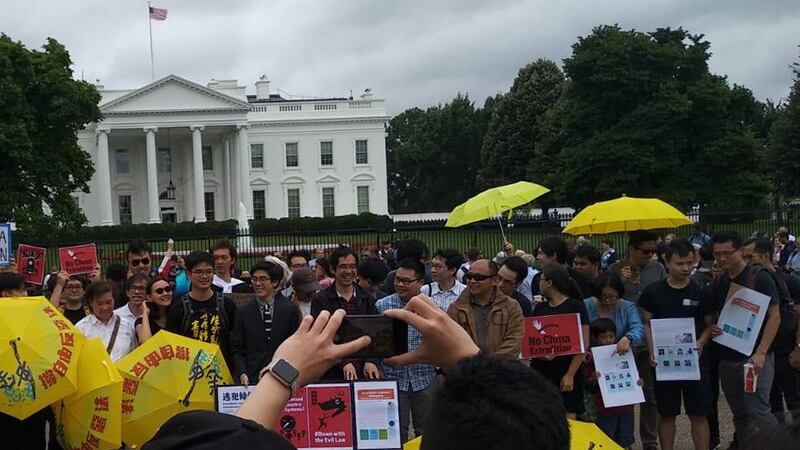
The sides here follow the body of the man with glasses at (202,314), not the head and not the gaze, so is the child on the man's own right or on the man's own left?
on the man's own left

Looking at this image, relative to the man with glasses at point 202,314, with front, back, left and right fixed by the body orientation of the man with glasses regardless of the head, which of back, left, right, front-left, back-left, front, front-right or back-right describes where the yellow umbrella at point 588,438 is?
front-left

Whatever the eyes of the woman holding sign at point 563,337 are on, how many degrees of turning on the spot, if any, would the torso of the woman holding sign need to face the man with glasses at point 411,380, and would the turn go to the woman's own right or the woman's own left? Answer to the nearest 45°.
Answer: approximately 45° to the woman's own right

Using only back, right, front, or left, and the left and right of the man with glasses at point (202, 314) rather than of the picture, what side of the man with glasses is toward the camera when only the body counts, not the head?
front

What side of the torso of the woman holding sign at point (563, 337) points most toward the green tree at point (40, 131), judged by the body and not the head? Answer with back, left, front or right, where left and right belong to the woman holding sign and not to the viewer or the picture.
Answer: right

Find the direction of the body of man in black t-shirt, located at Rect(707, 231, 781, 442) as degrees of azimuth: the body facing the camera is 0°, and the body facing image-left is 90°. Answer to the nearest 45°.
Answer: approximately 45°

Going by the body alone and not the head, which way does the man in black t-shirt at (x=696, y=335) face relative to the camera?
toward the camera

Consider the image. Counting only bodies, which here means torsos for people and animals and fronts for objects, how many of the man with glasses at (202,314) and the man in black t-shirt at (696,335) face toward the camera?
2

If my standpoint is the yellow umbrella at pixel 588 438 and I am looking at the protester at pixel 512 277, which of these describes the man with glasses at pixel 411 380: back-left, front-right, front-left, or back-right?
front-left
